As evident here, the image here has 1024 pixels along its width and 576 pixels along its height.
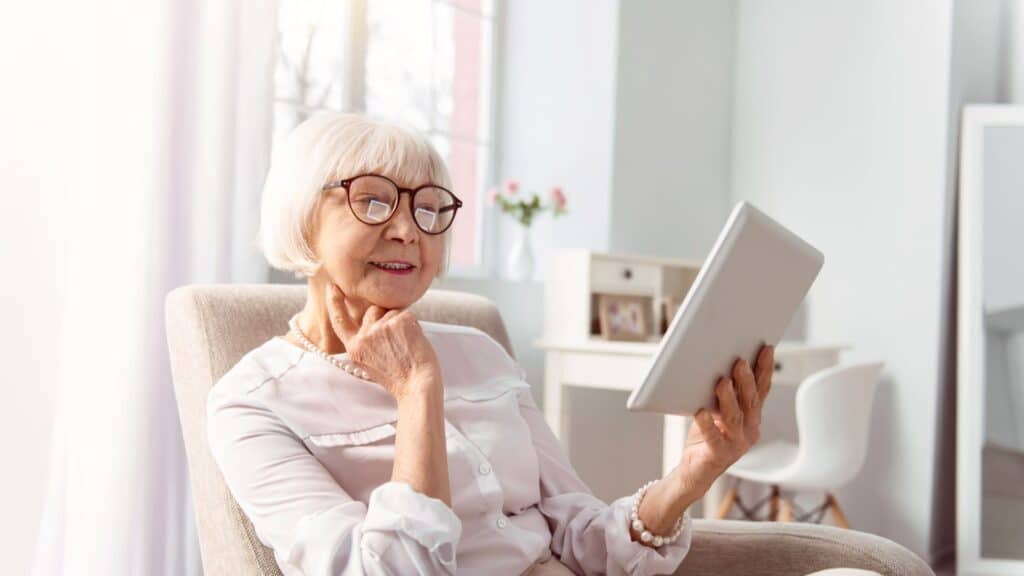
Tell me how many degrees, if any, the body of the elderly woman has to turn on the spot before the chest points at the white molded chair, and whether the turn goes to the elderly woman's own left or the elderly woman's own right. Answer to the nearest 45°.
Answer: approximately 90° to the elderly woman's own left

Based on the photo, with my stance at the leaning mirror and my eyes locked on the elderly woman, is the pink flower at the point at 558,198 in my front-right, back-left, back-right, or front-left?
front-right

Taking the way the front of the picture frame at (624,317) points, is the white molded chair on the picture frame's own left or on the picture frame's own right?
on the picture frame's own left

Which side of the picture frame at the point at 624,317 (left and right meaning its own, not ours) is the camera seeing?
front

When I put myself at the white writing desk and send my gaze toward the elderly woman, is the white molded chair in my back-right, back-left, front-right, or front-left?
back-left

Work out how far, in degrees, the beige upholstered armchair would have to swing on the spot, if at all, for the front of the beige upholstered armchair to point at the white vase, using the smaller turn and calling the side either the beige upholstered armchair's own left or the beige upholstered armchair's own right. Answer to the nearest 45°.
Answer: approximately 135° to the beige upholstered armchair's own left

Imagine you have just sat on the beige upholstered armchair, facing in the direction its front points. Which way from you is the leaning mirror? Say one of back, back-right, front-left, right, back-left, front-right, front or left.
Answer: left

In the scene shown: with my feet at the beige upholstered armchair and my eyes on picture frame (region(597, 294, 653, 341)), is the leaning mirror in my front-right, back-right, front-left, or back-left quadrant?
front-right

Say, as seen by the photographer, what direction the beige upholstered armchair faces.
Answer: facing the viewer and to the right of the viewer

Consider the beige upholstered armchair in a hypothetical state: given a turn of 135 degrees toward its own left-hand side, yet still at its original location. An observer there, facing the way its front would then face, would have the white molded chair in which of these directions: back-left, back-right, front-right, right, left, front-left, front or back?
front-right

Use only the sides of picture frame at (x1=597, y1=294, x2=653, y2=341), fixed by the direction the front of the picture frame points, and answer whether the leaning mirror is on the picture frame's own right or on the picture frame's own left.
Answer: on the picture frame's own left

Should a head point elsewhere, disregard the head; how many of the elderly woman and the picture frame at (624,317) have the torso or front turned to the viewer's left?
0

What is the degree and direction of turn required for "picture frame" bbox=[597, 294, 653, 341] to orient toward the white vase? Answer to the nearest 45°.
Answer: approximately 90° to its right

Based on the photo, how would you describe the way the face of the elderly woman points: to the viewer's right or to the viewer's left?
to the viewer's right

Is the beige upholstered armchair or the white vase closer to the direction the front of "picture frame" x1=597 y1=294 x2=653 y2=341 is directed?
the beige upholstered armchair

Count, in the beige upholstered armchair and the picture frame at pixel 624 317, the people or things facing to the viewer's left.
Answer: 0

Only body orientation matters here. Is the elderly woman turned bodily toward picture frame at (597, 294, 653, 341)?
no
